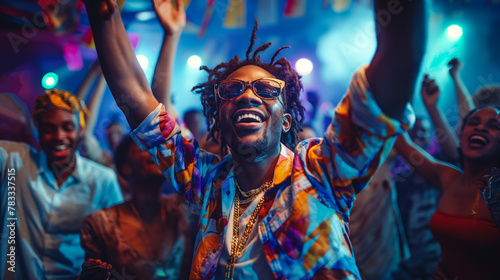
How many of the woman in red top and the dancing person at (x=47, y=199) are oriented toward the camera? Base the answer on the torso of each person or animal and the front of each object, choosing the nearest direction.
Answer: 2

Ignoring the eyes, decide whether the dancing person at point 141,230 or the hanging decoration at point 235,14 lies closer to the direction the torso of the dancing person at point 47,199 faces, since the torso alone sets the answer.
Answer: the dancing person

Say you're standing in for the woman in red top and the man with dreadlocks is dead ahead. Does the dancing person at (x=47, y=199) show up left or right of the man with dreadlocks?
right

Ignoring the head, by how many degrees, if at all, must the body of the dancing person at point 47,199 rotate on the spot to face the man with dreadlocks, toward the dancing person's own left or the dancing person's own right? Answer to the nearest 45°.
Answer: approximately 45° to the dancing person's own left

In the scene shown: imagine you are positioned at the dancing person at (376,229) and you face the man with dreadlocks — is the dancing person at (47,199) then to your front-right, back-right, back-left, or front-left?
front-right

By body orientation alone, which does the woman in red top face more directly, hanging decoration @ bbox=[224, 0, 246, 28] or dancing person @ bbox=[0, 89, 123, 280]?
the dancing person

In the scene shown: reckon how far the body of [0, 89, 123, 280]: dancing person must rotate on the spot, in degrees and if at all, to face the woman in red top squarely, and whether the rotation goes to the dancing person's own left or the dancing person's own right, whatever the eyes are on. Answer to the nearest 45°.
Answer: approximately 45° to the dancing person's own left

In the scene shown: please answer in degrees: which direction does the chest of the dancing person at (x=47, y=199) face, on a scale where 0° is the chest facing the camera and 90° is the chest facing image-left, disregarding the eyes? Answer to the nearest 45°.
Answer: approximately 0°

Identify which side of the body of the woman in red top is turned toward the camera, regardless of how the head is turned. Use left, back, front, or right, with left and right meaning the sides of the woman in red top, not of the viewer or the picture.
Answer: front

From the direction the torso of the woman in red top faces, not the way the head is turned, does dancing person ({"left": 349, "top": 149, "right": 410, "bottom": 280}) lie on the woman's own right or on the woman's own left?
on the woman's own right

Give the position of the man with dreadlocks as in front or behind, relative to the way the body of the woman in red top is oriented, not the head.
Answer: in front

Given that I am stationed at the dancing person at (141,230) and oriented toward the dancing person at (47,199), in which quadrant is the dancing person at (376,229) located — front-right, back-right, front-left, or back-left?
back-right

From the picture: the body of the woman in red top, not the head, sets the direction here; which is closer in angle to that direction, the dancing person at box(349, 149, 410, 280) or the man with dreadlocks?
the man with dreadlocks
